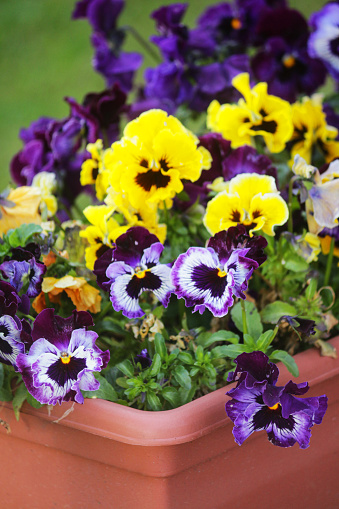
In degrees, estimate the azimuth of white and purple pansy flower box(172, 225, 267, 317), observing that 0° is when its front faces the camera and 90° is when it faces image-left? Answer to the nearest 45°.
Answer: approximately 0°

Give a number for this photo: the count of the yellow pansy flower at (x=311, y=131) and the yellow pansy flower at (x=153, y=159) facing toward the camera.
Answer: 2

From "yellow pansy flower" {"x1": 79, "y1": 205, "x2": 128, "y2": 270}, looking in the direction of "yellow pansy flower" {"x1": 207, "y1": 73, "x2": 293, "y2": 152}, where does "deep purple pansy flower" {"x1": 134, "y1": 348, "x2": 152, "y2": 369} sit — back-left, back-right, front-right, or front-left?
back-right

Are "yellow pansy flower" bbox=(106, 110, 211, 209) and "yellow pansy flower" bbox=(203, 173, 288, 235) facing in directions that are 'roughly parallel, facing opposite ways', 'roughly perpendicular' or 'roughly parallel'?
roughly parallel

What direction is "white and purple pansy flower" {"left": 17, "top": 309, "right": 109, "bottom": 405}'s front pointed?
toward the camera

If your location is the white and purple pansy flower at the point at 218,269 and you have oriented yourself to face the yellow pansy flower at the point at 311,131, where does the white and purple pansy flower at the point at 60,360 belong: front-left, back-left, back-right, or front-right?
back-left

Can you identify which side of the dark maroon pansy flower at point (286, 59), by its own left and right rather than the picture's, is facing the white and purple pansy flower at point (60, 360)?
front

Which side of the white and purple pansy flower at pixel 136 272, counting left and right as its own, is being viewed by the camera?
front

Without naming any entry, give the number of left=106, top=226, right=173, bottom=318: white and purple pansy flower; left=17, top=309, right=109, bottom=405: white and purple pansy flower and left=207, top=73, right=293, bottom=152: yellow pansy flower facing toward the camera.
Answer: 3

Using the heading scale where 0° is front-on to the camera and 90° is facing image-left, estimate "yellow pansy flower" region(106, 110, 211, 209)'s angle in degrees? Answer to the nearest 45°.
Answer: approximately 0°

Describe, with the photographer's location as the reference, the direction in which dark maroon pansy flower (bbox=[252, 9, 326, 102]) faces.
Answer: facing the viewer

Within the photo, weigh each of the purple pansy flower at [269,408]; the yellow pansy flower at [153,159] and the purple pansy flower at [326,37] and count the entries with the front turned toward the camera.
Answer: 3
